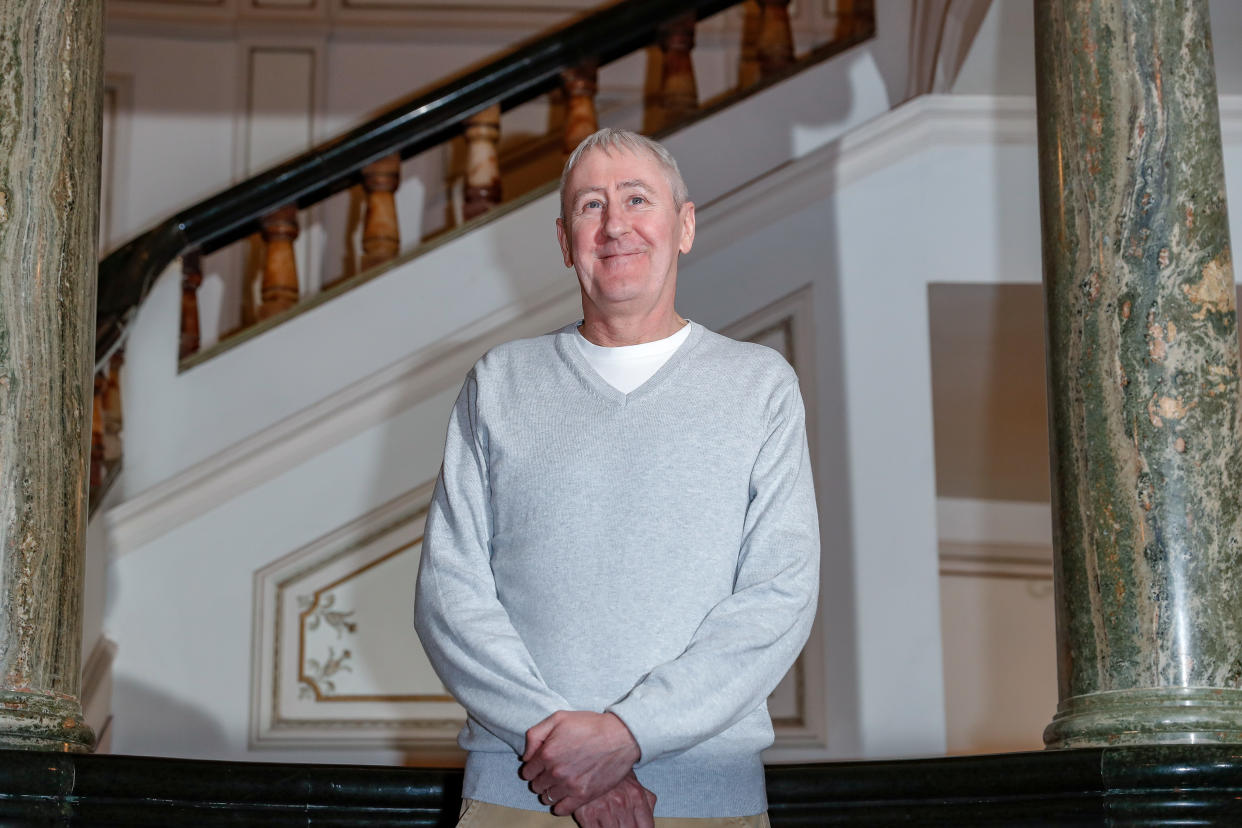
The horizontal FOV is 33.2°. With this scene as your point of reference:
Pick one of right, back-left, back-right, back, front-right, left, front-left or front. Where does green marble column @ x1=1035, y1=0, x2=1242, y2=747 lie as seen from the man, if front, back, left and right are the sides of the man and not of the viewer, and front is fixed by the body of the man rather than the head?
back-left

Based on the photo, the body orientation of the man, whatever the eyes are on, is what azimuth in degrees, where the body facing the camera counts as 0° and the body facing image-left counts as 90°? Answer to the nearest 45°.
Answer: approximately 0°
